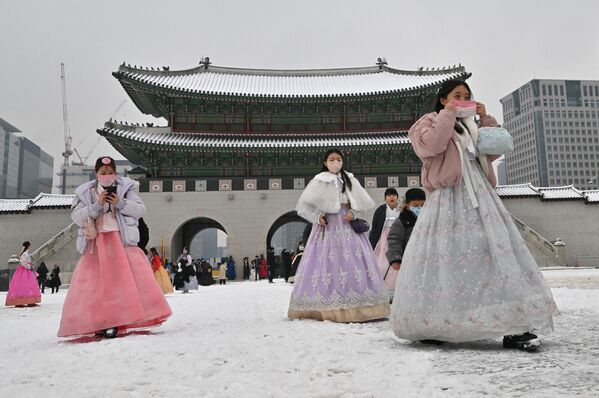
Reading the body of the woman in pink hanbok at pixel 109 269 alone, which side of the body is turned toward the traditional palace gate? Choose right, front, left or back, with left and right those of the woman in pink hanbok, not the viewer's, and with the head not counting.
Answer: back

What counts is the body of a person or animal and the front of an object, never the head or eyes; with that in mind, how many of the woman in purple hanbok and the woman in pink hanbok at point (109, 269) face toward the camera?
2
